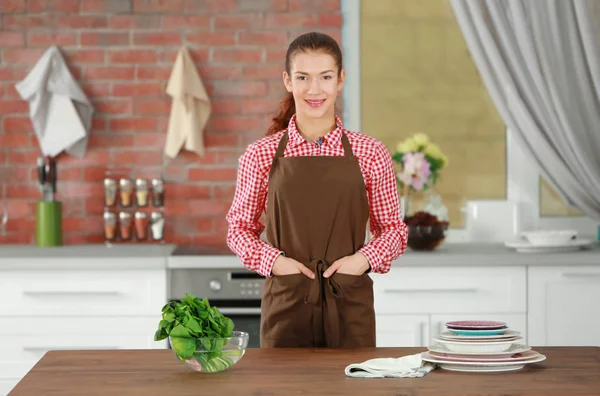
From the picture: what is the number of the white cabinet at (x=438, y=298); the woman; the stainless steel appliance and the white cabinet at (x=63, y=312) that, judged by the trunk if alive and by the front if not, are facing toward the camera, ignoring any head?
4

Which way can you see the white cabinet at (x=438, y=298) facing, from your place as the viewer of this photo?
facing the viewer

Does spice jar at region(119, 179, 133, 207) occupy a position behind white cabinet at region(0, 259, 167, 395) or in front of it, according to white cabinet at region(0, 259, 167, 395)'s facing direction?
behind

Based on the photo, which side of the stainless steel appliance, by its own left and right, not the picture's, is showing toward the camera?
front

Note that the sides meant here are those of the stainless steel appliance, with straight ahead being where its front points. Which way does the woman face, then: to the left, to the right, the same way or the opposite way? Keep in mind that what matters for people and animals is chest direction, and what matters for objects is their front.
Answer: the same way

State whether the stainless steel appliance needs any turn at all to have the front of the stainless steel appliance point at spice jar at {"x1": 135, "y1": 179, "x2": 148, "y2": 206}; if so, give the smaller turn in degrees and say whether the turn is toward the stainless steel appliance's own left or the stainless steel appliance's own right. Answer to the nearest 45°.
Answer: approximately 135° to the stainless steel appliance's own right

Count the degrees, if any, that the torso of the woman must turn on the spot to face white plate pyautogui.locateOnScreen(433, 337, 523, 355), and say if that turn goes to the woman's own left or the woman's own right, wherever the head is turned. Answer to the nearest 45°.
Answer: approximately 45° to the woman's own left

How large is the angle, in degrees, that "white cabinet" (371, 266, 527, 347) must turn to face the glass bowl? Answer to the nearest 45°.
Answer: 0° — it already faces it

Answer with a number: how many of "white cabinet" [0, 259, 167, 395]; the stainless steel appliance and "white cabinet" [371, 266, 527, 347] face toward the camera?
3

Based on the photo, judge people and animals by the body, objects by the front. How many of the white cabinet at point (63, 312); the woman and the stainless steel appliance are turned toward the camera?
3

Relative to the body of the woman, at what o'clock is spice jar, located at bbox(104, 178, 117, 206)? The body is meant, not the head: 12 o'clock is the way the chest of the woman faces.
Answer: The spice jar is roughly at 5 o'clock from the woman.

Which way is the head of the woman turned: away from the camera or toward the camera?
toward the camera

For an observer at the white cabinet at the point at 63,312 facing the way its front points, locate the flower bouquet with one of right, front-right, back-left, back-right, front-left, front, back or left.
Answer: left

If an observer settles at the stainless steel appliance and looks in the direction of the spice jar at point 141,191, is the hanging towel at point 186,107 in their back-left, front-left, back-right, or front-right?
front-right

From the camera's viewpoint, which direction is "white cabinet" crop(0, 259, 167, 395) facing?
toward the camera

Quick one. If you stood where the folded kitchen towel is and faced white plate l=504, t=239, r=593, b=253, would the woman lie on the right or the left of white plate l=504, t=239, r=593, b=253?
left
